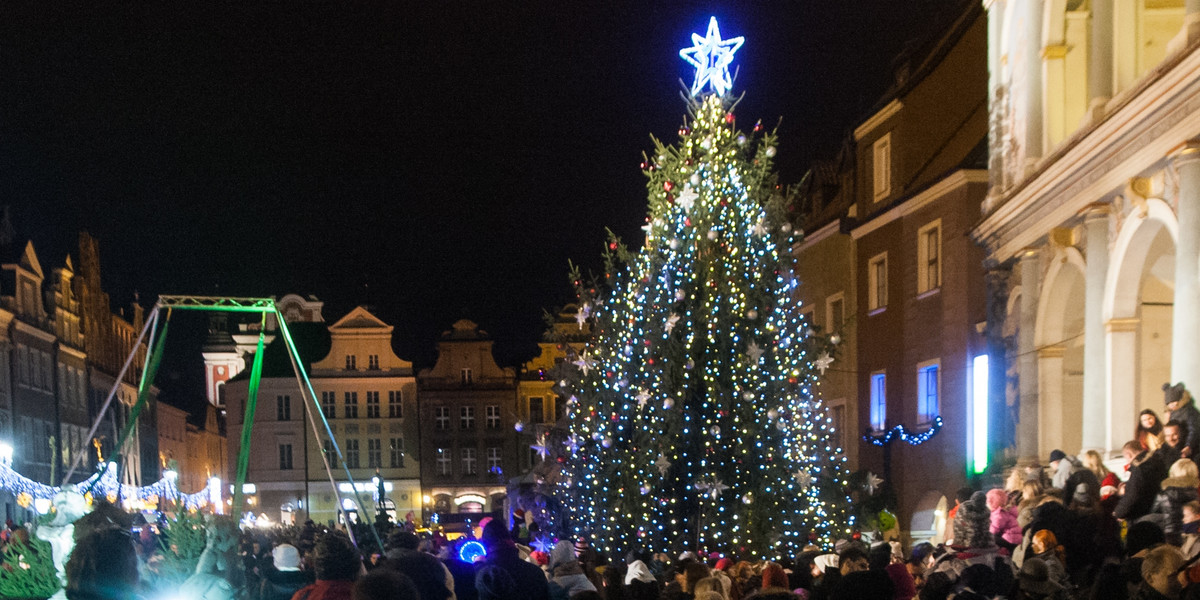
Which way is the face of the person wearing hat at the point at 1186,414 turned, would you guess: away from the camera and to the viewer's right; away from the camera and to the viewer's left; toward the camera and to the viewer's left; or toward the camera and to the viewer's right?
toward the camera and to the viewer's left

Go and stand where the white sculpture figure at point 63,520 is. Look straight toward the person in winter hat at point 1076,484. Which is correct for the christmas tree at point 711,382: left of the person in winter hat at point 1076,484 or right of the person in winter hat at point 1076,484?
left

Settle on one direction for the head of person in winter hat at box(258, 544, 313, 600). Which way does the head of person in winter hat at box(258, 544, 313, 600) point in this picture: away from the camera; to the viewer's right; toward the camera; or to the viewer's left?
away from the camera

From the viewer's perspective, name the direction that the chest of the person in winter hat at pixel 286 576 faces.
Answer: away from the camera

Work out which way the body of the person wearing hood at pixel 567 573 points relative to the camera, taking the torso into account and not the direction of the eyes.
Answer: away from the camera

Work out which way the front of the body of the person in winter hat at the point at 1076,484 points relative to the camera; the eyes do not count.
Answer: to the viewer's left

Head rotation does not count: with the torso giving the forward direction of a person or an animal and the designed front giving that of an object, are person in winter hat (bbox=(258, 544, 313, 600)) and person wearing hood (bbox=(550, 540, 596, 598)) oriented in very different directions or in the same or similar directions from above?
same or similar directions

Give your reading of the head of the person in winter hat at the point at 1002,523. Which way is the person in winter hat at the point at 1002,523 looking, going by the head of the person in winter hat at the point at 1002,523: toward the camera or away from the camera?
away from the camera
